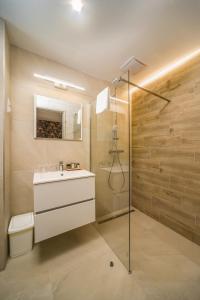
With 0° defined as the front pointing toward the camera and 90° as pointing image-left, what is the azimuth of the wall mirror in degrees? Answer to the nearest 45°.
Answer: approximately 315°

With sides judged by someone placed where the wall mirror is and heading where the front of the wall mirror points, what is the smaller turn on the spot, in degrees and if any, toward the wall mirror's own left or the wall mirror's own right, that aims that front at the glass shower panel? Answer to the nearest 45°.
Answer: approximately 45° to the wall mirror's own left

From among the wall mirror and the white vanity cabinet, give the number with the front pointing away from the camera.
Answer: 0

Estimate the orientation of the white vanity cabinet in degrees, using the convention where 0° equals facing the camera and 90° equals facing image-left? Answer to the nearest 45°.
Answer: approximately 315°

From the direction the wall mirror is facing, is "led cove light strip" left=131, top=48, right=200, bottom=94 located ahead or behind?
ahead

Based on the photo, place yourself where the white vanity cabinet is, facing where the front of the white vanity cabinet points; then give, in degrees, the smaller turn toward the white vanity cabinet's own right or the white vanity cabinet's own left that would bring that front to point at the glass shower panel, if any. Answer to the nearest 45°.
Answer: approximately 90° to the white vanity cabinet's own left
